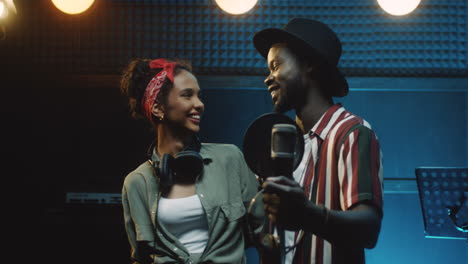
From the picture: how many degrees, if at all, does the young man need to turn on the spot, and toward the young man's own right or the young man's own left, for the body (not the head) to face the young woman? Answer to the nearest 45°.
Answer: approximately 90° to the young man's own right

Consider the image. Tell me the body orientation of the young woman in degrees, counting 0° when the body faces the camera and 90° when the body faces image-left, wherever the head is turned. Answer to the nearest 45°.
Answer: approximately 0°

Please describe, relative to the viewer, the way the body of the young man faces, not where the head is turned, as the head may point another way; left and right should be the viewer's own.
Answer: facing the viewer and to the left of the viewer

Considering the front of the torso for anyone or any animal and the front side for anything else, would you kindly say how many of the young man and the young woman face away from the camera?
0

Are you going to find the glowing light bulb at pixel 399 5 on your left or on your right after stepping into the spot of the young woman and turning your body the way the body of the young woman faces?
on your left

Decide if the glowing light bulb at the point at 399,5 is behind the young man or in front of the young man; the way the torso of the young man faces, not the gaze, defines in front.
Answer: behind
